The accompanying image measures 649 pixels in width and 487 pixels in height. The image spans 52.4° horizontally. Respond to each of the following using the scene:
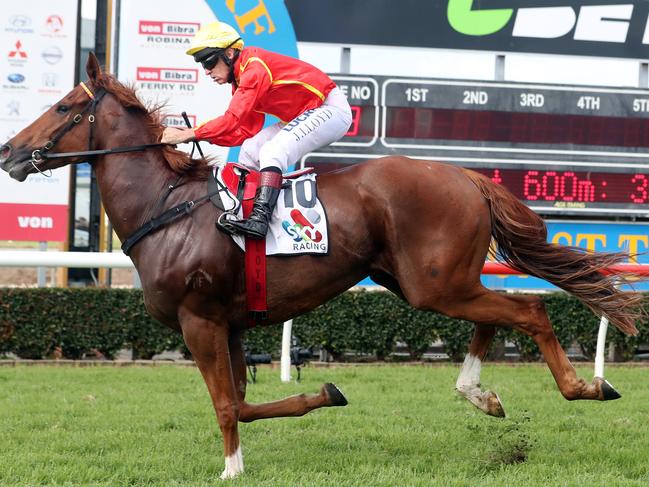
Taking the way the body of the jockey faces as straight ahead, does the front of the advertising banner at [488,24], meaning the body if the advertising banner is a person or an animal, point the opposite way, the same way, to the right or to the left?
to the left

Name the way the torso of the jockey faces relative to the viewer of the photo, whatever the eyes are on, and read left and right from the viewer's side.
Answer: facing to the left of the viewer

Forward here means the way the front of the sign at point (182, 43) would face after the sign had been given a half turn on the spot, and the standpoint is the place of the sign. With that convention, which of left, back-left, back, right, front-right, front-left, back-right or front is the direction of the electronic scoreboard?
right

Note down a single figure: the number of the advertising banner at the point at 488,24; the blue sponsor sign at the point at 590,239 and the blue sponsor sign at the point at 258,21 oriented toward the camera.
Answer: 3

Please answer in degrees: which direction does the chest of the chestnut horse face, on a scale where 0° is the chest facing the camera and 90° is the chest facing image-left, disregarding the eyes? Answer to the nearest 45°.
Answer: approximately 90°

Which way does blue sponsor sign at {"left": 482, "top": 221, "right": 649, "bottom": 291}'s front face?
toward the camera

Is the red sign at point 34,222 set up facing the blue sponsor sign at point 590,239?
no

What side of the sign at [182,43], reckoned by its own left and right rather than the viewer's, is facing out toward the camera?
front

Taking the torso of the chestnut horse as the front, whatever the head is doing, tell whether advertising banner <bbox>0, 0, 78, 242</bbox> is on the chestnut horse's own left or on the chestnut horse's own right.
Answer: on the chestnut horse's own right

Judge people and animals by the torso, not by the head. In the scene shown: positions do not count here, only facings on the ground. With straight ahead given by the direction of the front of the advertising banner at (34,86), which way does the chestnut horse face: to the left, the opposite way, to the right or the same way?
to the right

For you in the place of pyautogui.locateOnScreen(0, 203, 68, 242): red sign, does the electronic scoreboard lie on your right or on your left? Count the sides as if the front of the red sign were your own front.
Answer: on your left

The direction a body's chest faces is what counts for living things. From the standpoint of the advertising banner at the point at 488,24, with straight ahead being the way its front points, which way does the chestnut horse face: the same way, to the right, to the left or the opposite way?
to the right

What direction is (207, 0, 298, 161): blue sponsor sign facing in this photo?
toward the camera

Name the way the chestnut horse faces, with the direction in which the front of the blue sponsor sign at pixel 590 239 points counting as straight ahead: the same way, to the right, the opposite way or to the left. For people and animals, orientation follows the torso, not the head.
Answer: to the right
